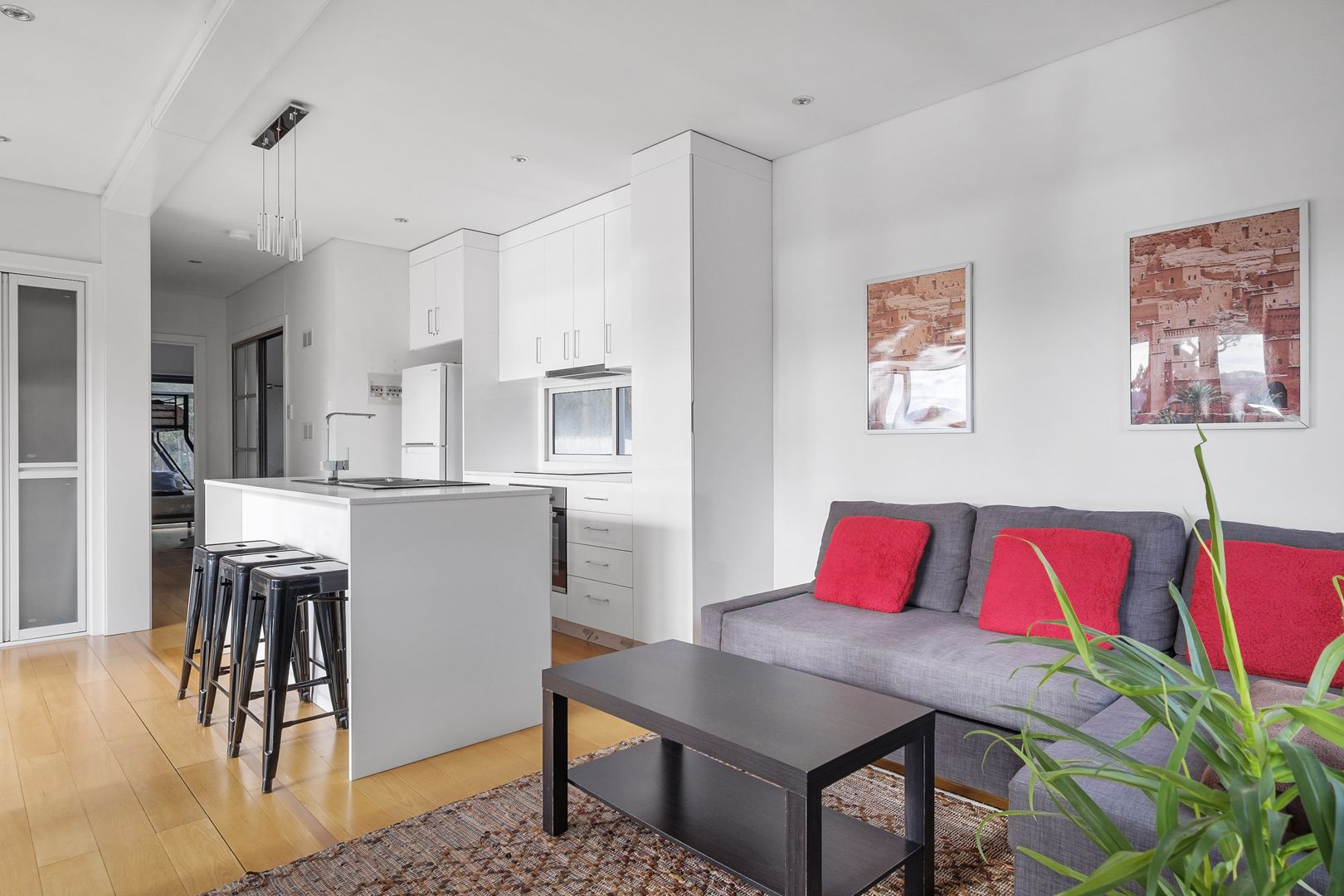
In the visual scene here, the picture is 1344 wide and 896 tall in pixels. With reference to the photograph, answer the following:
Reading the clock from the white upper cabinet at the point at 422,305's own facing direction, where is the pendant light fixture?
The pendant light fixture is roughly at 11 o'clock from the white upper cabinet.

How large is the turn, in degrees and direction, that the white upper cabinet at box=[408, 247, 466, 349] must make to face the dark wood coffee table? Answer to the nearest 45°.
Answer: approximately 45° to its left

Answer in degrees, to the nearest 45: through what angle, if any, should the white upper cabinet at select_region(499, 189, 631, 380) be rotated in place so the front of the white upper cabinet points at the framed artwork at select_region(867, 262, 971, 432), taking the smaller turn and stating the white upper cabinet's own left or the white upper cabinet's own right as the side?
approximately 90° to the white upper cabinet's own left

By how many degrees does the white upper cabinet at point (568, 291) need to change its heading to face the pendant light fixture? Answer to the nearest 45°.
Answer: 0° — it already faces it

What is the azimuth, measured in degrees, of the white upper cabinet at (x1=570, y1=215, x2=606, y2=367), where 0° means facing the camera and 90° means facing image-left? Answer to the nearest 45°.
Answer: approximately 45°

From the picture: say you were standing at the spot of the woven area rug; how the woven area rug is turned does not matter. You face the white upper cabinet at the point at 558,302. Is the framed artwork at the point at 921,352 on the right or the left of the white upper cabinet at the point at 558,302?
right

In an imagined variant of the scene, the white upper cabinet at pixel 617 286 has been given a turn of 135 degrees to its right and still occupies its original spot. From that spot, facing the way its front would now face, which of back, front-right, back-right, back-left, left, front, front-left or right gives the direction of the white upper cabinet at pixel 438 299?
front-left

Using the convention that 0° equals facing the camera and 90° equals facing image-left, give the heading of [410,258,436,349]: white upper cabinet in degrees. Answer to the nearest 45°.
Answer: approximately 45°

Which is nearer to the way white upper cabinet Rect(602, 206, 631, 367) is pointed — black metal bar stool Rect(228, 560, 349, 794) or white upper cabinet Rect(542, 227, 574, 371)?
the black metal bar stool

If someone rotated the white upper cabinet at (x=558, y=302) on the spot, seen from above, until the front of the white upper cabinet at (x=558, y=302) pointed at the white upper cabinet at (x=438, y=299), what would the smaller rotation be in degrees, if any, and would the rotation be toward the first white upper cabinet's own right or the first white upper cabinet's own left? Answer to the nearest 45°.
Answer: approximately 90° to the first white upper cabinet's own right
